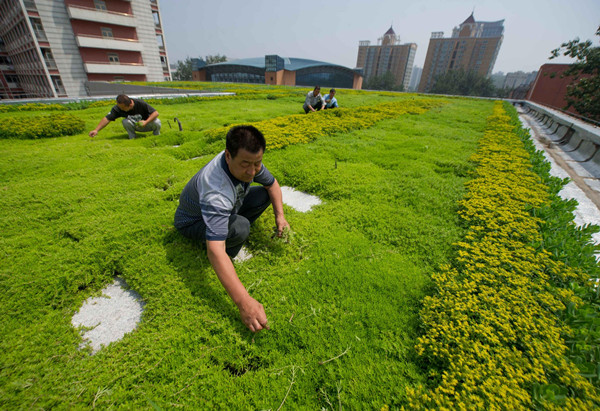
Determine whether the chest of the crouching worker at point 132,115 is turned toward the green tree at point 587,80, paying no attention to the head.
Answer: no

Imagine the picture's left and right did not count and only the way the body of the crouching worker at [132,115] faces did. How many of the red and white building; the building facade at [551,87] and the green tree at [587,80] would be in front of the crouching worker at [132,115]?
0

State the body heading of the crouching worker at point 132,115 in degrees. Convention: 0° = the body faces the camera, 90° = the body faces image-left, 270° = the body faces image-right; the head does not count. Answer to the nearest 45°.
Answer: approximately 45°

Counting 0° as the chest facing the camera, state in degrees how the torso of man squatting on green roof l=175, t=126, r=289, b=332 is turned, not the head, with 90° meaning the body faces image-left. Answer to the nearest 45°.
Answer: approximately 315°

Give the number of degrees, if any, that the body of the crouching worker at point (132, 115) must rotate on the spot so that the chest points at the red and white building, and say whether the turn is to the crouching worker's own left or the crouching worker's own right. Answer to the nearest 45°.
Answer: approximately 135° to the crouching worker's own right

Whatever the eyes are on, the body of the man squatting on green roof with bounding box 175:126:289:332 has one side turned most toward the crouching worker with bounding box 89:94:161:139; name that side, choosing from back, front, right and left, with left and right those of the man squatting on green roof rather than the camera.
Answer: back

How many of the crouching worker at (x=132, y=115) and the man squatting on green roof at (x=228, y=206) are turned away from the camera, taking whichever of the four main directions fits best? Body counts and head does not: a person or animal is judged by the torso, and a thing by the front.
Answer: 0

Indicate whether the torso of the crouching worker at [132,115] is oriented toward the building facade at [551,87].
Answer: no

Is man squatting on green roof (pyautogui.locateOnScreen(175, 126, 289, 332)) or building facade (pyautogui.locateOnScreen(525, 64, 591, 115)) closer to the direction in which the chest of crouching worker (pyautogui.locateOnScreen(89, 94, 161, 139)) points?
the man squatting on green roof

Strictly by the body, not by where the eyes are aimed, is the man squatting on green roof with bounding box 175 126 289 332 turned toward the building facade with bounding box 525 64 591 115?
no

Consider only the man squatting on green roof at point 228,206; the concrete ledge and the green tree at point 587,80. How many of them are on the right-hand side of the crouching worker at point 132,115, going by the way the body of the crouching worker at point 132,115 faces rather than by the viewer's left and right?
0

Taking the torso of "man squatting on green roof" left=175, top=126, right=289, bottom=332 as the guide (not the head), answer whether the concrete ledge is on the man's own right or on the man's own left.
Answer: on the man's own left

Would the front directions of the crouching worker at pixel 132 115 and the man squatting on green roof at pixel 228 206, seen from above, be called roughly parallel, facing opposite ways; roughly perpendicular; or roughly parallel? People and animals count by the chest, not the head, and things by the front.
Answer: roughly perpendicular
